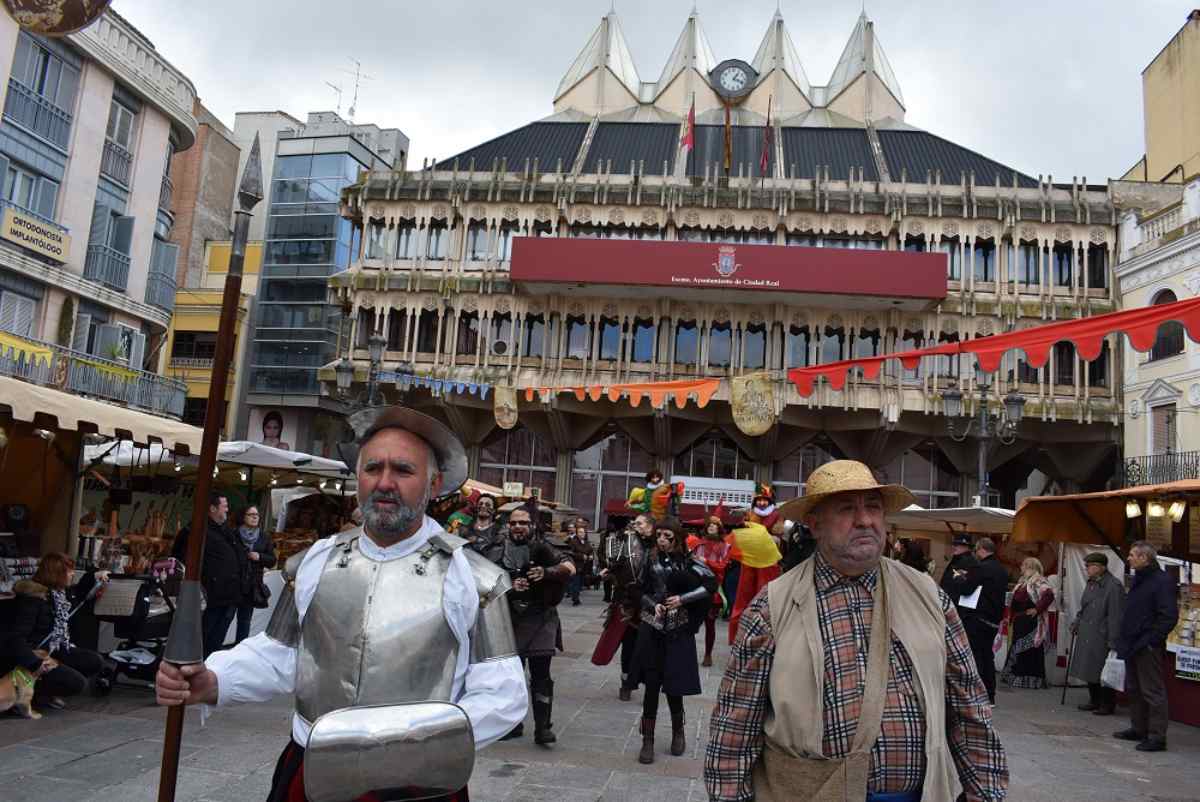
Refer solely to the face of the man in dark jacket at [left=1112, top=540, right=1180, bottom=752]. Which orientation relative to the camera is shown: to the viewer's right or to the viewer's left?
to the viewer's left

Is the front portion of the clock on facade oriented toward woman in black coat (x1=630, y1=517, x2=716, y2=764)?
yes

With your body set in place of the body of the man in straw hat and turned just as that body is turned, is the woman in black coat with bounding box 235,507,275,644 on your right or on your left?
on your right

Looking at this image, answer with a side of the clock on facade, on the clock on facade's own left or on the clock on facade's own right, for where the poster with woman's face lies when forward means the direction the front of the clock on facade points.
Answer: on the clock on facade's own right

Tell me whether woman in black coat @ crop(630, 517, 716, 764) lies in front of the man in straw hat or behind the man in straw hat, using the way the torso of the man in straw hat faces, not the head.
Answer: behind

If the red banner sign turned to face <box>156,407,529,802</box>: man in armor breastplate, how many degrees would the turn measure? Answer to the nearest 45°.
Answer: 0° — it already faces them

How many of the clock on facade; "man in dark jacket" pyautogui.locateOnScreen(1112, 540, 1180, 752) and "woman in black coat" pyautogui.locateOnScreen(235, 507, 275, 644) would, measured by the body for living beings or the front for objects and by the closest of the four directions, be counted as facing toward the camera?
2

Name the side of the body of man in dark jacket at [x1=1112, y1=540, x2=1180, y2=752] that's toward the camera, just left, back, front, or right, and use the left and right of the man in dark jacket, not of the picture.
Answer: left

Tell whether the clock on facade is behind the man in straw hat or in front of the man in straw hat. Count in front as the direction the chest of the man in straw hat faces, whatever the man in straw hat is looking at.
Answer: behind

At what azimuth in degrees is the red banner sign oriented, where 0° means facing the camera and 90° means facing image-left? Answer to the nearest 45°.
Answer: approximately 0°
